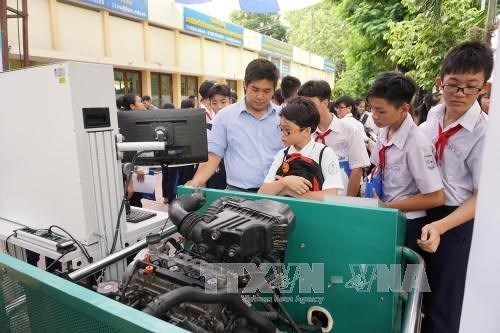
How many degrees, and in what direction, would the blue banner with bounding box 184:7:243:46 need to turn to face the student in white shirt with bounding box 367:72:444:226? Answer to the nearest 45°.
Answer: approximately 45° to its right

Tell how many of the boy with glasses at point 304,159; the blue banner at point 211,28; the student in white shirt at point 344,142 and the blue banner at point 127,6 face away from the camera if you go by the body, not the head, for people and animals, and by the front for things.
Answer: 0

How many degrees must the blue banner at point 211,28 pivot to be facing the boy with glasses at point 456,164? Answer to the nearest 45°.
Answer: approximately 45° to its right

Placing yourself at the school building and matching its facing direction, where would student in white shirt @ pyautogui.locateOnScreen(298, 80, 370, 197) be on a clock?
The student in white shirt is roughly at 1 o'clock from the school building.

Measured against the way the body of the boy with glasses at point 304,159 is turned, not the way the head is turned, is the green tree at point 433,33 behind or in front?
behind

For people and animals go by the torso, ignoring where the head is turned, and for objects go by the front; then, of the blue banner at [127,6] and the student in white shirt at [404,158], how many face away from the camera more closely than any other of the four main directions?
0

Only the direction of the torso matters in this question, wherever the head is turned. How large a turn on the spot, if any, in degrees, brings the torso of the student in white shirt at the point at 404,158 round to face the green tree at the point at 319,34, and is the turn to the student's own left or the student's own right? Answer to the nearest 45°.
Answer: approximately 135° to the student's own right

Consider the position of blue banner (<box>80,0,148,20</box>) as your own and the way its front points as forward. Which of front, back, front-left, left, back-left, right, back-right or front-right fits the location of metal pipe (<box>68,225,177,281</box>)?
front-right

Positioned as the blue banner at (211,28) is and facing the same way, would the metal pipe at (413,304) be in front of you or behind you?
in front

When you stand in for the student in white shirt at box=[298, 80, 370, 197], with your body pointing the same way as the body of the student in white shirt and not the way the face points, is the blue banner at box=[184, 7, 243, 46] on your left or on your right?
on your right

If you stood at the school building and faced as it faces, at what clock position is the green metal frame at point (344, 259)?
The green metal frame is roughly at 1 o'clock from the school building.

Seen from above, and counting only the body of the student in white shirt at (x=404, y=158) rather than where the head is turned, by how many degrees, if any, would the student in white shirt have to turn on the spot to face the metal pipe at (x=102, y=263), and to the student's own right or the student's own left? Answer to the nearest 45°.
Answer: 0° — they already face it
